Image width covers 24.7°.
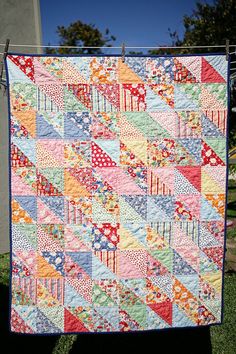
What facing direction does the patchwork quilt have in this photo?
toward the camera
